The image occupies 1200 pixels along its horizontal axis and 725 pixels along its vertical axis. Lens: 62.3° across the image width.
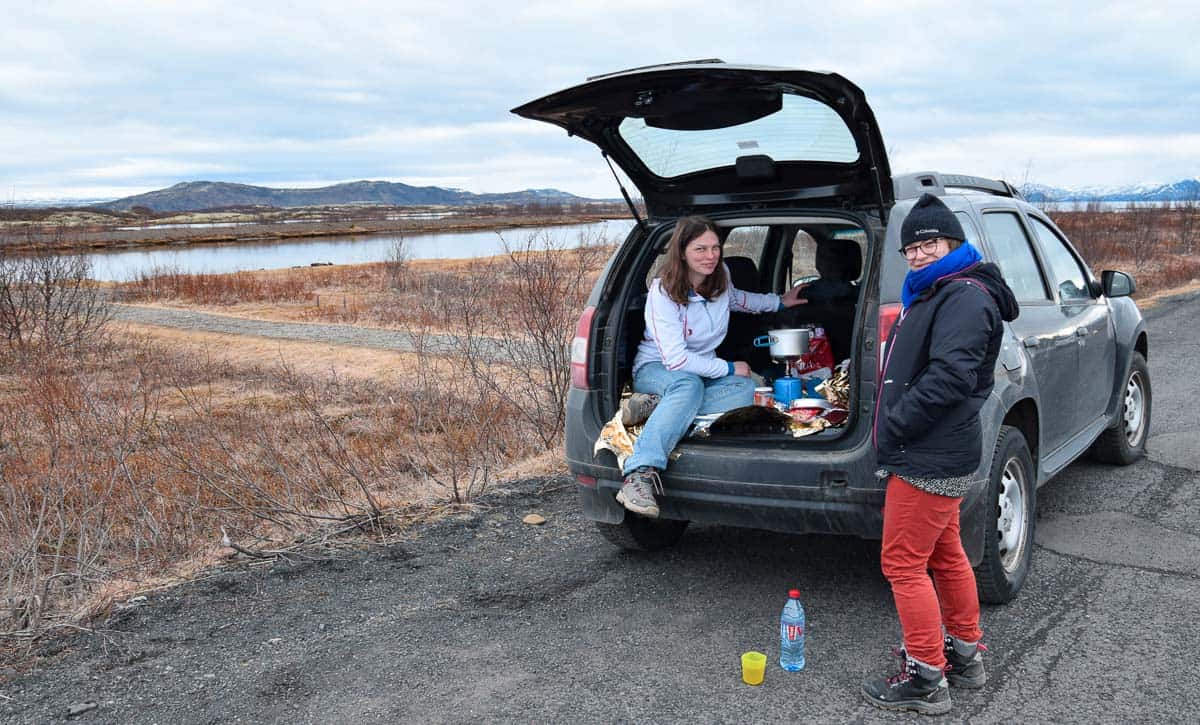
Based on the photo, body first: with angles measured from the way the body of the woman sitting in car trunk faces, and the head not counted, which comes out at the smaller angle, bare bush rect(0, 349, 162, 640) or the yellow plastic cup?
the yellow plastic cup

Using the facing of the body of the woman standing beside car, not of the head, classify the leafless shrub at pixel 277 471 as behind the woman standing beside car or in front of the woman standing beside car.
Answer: in front

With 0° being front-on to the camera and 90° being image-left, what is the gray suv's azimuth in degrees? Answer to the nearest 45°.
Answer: approximately 225°

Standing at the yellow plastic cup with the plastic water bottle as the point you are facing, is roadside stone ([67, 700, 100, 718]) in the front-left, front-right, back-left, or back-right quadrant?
back-left

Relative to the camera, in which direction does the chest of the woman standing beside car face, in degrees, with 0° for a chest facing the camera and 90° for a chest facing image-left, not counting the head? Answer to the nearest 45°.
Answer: approximately 90°

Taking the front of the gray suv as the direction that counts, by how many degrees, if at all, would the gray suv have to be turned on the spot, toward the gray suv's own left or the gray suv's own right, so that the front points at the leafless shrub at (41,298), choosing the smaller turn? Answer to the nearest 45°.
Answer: approximately 90° to the gray suv's own left

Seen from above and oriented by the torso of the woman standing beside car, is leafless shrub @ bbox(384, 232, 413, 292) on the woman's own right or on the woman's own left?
on the woman's own right

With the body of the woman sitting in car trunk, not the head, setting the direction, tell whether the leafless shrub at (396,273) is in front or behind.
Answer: behind

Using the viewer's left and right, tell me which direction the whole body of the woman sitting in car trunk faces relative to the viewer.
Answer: facing the viewer and to the right of the viewer

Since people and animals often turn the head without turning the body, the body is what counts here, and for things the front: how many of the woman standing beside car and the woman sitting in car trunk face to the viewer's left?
1

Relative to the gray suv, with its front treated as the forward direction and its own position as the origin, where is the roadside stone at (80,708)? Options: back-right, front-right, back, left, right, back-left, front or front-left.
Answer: back

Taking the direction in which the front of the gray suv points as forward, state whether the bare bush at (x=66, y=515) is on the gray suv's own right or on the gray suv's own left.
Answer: on the gray suv's own left
